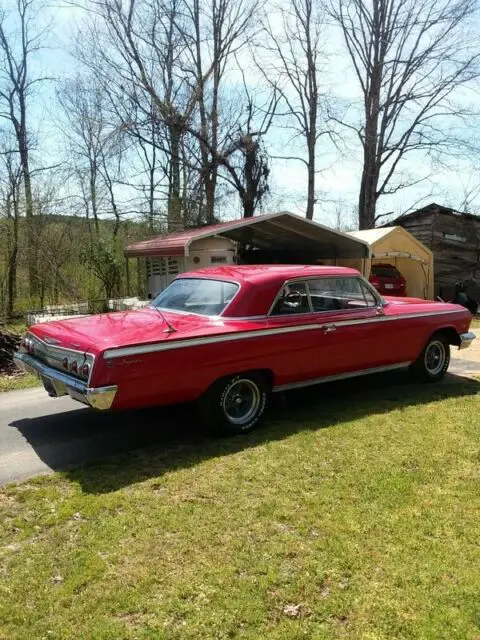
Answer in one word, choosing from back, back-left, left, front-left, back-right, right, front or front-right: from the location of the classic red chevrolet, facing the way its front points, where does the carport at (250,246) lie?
front-left

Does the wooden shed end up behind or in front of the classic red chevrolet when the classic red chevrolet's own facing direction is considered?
in front

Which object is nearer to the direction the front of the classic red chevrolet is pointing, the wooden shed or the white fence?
the wooden shed

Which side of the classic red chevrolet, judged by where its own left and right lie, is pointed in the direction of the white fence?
left

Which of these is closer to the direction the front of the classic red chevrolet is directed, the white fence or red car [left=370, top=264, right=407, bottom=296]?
the red car

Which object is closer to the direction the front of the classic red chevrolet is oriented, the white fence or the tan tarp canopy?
the tan tarp canopy

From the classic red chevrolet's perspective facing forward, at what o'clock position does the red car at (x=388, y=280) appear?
The red car is roughly at 11 o'clock from the classic red chevrolet.

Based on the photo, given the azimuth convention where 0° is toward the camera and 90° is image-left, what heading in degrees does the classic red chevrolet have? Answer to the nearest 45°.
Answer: approximately 225°

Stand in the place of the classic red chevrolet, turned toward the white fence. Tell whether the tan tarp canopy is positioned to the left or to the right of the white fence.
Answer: right
